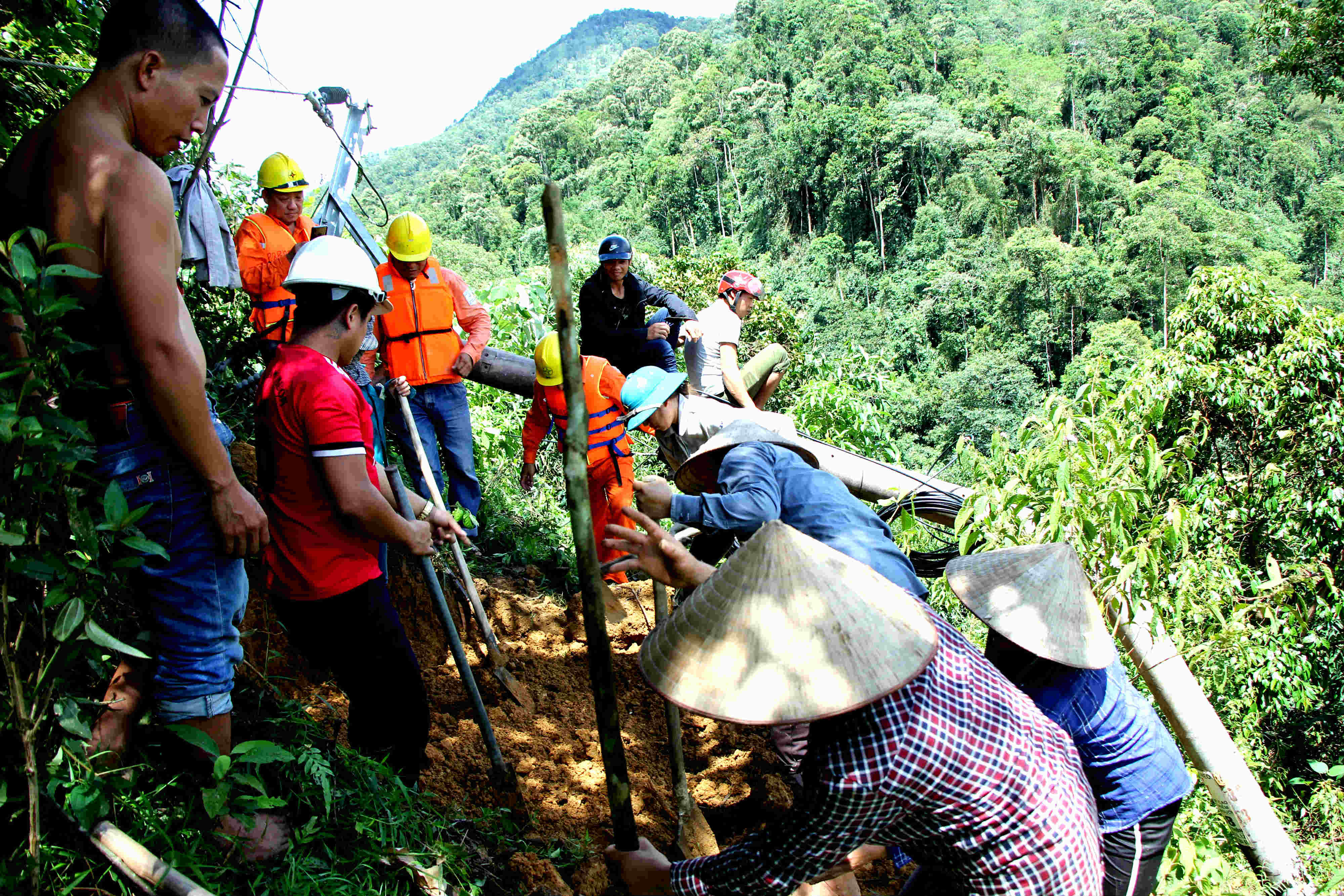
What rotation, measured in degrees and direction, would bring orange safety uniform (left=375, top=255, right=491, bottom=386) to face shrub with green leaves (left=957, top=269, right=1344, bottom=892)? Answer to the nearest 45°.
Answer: approximately 90° to its left

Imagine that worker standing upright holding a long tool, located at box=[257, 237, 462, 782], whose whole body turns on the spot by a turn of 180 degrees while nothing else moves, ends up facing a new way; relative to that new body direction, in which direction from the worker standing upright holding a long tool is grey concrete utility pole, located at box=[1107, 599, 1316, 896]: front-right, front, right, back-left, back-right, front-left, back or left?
back-left

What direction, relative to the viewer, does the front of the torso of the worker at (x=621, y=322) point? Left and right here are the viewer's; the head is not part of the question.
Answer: facing the viewer and to the right of the viewer

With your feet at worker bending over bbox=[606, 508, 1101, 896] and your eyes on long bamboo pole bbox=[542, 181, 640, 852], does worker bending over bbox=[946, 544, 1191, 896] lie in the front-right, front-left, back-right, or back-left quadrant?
back-right

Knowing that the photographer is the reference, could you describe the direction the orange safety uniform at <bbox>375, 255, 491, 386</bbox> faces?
facing the viewer

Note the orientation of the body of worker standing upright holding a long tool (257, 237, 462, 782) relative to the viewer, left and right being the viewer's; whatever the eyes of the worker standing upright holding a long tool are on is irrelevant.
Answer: facing away from the viewer and to the right of the viewer

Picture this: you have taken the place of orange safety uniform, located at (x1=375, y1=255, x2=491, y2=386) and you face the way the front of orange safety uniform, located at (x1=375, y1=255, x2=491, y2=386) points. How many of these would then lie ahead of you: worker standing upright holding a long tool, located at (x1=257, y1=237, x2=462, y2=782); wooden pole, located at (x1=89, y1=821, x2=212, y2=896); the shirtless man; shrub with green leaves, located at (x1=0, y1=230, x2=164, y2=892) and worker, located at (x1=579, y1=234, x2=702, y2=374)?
4

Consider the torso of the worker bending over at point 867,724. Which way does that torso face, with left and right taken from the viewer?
facing to the left of the viewer

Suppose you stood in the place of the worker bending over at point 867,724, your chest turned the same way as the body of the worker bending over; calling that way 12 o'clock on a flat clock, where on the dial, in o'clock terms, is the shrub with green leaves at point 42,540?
The shrub with green leaves is roughly at 12 o'clock from the worker bending over.

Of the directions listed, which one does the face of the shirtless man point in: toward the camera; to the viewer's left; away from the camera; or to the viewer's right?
to the viewer's right
